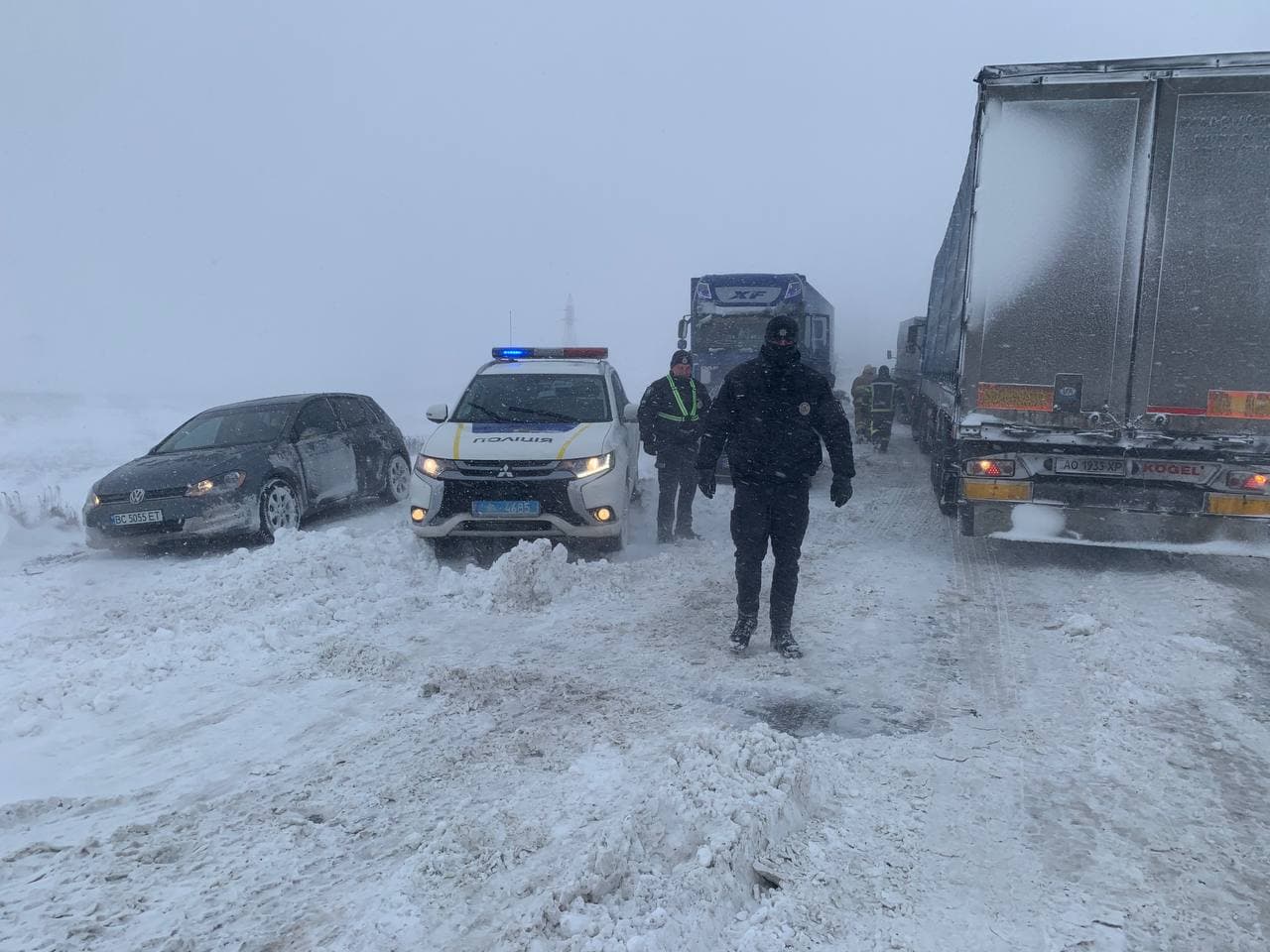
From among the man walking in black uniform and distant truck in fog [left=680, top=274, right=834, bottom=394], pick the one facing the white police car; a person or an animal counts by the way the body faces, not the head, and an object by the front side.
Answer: the distant truck in fog

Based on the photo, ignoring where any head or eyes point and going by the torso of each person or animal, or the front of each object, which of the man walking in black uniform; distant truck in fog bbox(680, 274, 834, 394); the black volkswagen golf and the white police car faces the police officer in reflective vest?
the distant truck in fog

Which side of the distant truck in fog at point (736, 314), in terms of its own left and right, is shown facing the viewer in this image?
front

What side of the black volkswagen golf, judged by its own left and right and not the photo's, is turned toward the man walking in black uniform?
left

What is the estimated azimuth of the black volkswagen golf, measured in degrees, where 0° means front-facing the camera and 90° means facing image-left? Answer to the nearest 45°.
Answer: approximately 45°

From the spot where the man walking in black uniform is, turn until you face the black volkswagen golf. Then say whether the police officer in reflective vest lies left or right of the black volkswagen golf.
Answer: right

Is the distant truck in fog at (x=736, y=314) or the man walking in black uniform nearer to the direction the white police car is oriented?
the man walking in black uniform

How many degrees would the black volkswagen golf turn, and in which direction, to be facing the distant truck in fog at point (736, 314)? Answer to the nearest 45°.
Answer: approximately 180°

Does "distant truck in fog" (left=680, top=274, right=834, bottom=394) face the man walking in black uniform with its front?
yes

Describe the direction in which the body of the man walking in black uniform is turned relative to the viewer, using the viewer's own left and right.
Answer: facing the viewer

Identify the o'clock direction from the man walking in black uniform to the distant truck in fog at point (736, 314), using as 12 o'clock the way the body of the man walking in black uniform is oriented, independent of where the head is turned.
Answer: The distant truck in fog is roughly at 6 o'clock from the man walking in black uniform.

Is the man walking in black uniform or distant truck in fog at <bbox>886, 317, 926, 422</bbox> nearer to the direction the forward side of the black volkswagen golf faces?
the man walking in black uniform

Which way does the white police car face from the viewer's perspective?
toward the camera

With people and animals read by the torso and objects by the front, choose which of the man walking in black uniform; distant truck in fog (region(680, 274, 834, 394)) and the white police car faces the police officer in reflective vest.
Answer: the distant truck in fog

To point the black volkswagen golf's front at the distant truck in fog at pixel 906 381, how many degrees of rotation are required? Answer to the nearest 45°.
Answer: approximately 180°

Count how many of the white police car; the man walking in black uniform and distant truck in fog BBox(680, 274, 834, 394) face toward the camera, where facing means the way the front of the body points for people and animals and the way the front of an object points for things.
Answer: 3
